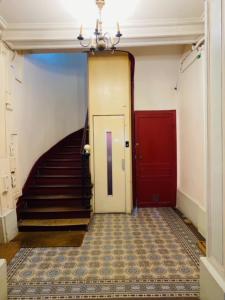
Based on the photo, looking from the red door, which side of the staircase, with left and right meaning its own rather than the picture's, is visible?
left

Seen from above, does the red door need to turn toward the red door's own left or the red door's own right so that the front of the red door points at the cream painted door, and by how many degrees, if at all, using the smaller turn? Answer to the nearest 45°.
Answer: approximately 45° to the red door's own right

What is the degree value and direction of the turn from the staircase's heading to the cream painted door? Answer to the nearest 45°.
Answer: approximately 90° to its left

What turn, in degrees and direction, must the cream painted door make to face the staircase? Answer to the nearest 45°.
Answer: approximately 90° to its right

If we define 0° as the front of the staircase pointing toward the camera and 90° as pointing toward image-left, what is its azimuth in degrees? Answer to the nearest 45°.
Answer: approximately 0°

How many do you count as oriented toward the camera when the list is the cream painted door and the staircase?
2

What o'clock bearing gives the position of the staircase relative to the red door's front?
The staircase is roughly at 2 o'clock from the red door.

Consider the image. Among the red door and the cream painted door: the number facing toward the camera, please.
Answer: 2
